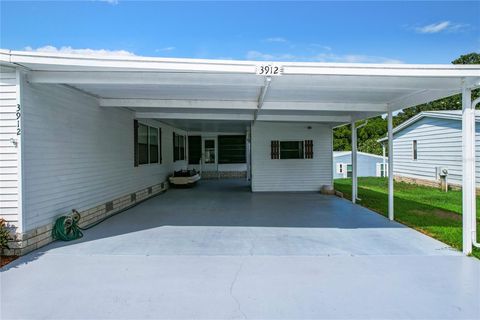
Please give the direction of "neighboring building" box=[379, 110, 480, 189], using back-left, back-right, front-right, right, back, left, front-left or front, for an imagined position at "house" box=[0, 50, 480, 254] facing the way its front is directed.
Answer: back-left

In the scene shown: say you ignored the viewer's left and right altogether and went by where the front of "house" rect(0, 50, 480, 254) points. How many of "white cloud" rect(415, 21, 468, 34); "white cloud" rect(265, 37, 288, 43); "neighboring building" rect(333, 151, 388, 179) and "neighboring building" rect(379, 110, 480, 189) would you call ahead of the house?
0

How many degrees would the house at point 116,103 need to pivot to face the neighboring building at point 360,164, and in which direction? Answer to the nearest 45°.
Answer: approximately 135° to its left

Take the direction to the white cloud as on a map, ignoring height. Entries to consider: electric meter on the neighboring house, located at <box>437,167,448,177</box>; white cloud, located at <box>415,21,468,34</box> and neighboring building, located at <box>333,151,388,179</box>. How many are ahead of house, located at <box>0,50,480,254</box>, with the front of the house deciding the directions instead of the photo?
0

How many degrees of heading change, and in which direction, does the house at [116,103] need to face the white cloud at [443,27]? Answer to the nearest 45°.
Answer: approximately 135° to its left

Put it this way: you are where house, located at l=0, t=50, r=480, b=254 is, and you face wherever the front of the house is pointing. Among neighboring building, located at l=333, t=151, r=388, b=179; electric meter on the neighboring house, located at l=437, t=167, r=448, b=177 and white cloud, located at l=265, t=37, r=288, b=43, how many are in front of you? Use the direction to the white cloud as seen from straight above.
0

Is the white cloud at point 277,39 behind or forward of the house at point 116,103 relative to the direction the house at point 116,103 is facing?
behind

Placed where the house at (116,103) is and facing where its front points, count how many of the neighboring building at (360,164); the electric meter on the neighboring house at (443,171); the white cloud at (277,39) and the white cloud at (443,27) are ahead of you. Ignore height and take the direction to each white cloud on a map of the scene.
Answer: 0

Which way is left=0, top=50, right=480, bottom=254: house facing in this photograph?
toward the camera
